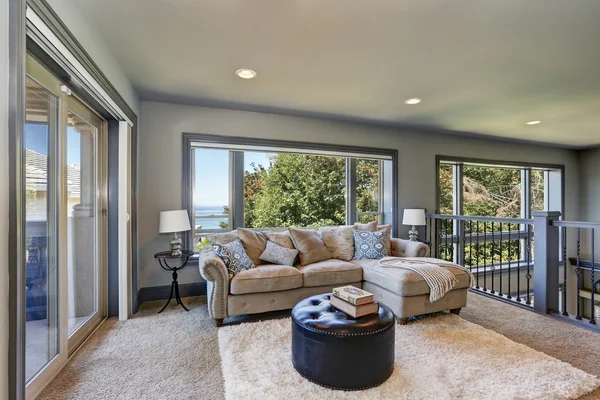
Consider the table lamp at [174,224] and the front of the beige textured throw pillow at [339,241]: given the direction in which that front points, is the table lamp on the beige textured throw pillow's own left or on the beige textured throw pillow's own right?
on the beige textured throw pillow's own right

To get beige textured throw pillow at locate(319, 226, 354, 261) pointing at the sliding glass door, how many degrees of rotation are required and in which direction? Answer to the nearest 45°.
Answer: approximately 45° to its right

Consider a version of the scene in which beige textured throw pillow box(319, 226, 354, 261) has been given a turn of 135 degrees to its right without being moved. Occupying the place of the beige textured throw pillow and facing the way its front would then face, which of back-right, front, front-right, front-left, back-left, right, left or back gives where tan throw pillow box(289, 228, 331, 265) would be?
left

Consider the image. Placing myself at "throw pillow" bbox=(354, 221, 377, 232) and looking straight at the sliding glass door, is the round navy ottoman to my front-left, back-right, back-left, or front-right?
front-left

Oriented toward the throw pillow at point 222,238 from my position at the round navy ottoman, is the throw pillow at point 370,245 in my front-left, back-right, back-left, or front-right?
front-right

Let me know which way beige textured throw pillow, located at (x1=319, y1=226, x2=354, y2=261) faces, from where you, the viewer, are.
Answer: facing the viewer

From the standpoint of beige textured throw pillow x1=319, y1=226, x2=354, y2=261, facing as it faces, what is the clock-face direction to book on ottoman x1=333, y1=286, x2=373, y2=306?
The book on ottoman is roughly at 12 o'clock from the beige textured throw pillow.

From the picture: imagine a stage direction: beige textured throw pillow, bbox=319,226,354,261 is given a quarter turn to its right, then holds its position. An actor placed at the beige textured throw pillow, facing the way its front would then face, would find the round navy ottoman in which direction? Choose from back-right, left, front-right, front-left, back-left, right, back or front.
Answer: left

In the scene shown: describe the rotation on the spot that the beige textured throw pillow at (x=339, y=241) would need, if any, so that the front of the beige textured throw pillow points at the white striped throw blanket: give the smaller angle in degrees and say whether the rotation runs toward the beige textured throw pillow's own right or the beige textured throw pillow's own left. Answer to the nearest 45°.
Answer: approximately 45° to the beige textured throw pillow's own left
